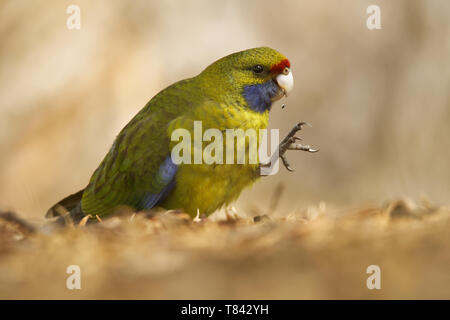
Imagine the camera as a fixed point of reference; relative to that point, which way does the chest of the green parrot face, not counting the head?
to the viewer's right
